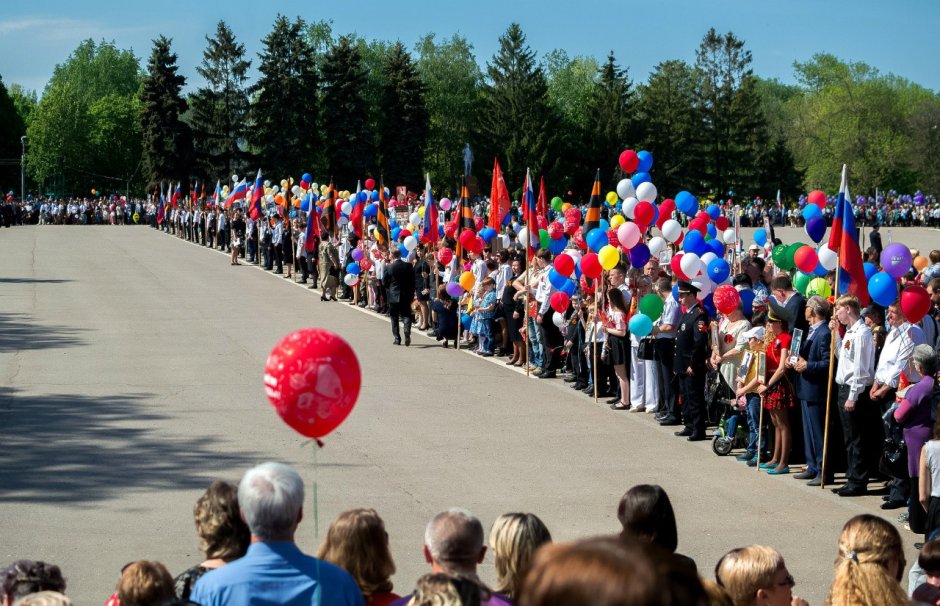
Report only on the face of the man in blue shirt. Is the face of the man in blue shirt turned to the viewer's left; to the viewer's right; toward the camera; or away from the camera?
away from the camera

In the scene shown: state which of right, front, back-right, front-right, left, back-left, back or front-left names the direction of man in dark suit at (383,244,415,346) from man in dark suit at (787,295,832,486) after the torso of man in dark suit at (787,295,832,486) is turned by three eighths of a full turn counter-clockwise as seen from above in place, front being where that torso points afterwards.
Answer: back

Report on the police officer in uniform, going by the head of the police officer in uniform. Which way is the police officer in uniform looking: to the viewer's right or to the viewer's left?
to the viewer's left

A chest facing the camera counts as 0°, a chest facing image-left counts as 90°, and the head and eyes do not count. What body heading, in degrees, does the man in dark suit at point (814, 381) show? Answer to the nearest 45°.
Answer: approximately 90°

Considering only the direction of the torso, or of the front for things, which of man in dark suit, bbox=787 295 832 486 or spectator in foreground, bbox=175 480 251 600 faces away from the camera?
the spectator in foreground

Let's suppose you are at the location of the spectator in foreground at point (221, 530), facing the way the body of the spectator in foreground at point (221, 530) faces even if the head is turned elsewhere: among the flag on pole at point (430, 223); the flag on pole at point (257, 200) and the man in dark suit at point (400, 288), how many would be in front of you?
3

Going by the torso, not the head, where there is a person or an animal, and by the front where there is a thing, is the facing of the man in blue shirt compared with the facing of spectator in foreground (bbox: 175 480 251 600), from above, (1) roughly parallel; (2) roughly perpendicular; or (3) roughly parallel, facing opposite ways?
roughly parallel

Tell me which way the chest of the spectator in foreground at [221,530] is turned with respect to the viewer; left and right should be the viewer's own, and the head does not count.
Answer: facing away from the viewer

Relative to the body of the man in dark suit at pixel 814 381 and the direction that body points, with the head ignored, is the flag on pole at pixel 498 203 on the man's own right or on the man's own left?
on the man's own right

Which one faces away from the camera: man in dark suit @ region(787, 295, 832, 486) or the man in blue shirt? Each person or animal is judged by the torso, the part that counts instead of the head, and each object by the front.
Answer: the man in blue shirt

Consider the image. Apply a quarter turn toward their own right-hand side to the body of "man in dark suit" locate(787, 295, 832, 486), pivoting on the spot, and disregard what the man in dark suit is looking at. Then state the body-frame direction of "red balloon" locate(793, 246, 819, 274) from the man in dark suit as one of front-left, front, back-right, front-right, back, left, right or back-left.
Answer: front

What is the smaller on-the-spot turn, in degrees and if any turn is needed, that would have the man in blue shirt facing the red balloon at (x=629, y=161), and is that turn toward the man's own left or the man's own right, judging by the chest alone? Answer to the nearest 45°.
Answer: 0° — they already face it

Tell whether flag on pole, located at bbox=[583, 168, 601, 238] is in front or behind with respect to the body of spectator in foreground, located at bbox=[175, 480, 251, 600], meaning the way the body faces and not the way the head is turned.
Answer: in front

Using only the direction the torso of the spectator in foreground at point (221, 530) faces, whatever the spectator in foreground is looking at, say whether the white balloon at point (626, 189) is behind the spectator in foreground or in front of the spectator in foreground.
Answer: in front

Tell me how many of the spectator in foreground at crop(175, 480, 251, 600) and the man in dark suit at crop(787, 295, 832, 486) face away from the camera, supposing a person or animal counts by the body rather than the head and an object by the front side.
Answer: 1

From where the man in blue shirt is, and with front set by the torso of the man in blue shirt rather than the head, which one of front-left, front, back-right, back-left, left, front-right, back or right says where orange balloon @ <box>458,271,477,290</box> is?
front

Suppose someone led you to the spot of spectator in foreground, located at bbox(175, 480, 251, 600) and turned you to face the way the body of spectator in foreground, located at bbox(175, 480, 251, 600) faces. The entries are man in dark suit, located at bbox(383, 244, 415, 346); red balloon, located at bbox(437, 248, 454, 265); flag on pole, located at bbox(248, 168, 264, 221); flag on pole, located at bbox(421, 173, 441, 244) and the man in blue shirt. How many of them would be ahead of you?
4

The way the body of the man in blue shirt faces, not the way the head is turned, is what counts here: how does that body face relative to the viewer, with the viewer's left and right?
facing away from the viewer

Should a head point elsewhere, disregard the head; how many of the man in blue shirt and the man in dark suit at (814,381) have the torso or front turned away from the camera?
1

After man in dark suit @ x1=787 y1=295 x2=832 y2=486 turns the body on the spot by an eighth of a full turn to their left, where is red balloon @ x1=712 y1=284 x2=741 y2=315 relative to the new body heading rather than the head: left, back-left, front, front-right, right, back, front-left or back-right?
right

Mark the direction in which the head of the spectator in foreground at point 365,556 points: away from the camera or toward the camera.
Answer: away from the camera
